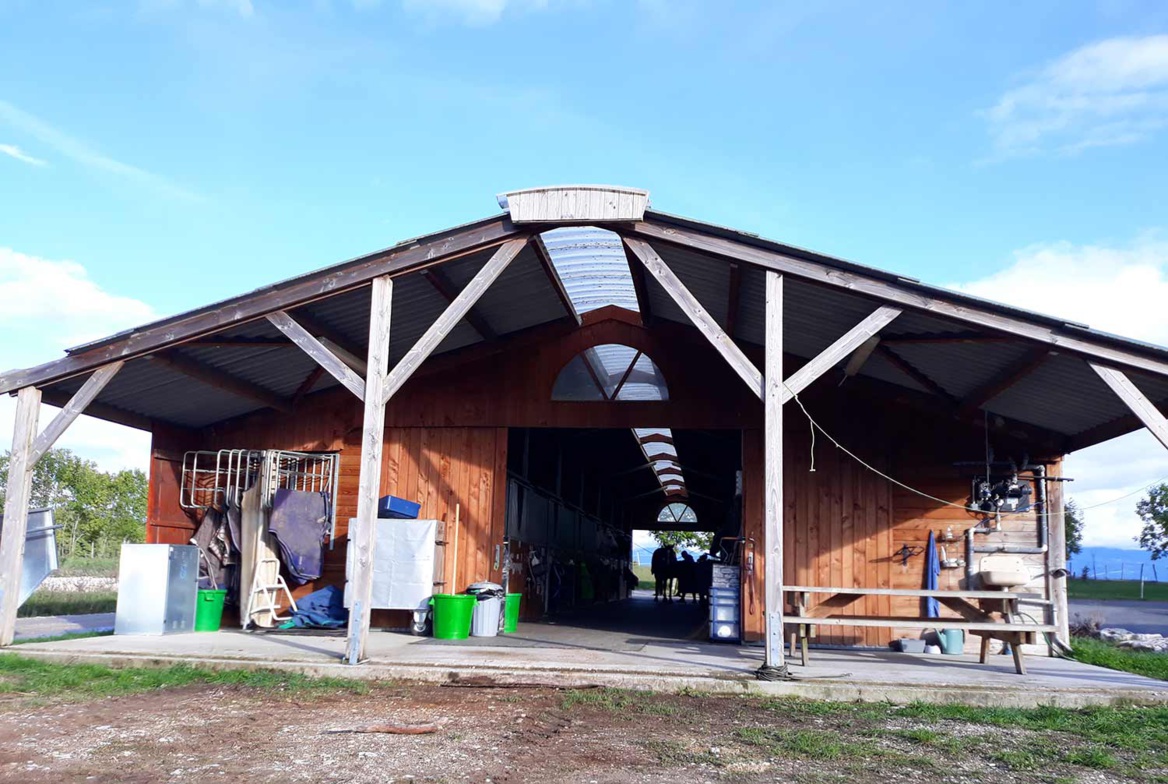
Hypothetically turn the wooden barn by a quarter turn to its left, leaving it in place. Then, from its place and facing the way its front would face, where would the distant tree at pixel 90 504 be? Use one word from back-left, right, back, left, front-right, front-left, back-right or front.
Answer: back-left

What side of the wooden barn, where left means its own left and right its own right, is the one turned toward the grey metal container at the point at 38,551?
right

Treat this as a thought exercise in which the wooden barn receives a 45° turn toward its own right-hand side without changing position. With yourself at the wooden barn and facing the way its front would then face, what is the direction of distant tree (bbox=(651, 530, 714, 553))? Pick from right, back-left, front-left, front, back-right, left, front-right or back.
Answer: back-right

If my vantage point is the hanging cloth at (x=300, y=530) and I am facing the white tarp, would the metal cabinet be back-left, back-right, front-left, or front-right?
back-right

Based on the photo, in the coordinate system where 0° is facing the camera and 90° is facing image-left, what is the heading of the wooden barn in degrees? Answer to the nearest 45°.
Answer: approximately 0°
